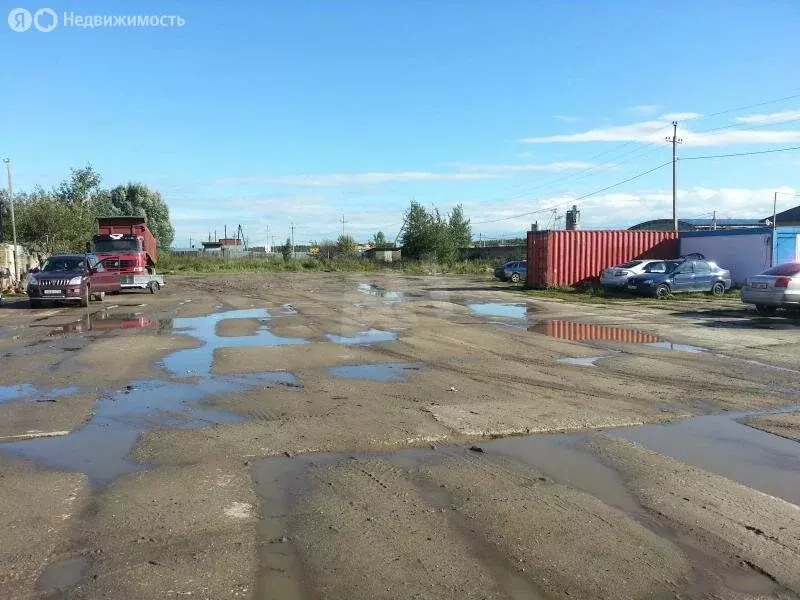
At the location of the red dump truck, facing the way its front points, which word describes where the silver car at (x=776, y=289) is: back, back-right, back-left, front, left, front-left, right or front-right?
front-left

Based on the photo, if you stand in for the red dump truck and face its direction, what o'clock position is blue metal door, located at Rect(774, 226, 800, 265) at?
The blue metal door is roughly at 10 o'clock from the red dump truck.

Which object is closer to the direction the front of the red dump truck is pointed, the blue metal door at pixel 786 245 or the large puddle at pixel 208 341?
the large puddle

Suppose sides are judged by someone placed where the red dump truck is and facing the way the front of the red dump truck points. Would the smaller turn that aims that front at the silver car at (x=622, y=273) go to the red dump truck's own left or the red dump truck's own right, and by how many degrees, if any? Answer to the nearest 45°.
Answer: approximately 45° to the red dump truck's own left

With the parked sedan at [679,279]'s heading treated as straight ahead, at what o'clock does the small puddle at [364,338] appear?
The small puddle is roughly at 11 o'clock from the parked sedan.

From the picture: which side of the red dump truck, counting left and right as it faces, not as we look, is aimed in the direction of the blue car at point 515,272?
left

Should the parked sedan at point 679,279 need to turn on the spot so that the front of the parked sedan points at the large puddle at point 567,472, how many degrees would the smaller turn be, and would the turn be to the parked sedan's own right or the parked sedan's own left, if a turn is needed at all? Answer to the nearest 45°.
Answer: approximately 45° to the parked sedan's own left

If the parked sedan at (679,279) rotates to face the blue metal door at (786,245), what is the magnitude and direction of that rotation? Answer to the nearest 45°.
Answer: approximately 180°

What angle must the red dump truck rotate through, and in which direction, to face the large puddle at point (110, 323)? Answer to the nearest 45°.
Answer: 0° — it already faces it

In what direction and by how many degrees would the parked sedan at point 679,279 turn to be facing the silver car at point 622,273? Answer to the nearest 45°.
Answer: approximately 45° to its right

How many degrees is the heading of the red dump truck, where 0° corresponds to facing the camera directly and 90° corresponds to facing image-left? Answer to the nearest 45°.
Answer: approximately 0°

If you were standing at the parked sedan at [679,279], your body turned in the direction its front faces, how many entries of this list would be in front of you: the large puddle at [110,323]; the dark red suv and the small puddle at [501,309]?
3

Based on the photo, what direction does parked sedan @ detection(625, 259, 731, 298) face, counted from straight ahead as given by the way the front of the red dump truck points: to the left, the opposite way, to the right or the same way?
to the right
